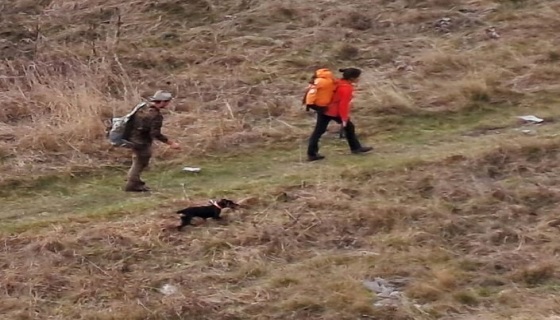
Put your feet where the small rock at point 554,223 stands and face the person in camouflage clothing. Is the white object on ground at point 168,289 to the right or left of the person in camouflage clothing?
left

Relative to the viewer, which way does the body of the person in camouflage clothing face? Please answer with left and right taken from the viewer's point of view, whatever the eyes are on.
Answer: facing to the right of the viewer

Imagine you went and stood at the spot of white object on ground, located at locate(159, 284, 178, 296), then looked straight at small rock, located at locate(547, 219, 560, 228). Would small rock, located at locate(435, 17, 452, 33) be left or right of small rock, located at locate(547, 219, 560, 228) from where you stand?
left

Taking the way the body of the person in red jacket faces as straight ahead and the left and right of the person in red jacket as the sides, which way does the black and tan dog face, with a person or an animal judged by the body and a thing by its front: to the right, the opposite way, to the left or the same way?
the same way

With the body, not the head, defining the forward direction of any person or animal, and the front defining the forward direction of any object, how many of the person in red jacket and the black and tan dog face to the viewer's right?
2

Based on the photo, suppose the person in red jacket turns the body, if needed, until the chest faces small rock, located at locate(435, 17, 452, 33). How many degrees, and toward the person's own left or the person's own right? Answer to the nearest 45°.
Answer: approximately 90° to the person's own left

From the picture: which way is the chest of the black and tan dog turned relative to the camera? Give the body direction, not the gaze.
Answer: to the viewer's right

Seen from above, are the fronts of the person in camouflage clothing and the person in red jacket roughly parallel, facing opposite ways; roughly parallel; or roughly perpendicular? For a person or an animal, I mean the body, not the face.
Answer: roughly parallel

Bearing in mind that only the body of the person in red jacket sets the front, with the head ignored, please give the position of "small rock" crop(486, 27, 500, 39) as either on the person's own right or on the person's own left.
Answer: on the person's own left

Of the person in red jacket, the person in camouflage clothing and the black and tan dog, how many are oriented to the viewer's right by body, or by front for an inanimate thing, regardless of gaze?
3

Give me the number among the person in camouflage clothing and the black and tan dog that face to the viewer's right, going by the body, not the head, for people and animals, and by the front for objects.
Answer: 2

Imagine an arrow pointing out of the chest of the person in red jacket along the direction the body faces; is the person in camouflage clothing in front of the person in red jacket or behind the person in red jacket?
behind

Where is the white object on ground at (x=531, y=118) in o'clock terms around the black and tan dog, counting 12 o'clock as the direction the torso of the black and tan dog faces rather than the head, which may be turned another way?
The white object on ground is roughly at 11 o'clock from the black and tan dog.

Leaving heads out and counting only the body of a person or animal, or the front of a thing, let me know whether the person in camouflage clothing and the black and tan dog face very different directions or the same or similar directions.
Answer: same or similar directions

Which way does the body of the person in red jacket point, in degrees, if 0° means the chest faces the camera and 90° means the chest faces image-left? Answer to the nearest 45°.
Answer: approximately 270°

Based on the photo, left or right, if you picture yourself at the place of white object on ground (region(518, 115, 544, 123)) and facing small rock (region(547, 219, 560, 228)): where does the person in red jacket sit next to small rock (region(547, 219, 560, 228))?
right

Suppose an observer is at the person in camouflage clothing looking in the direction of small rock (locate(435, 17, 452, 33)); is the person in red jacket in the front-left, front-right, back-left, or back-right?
front-right
